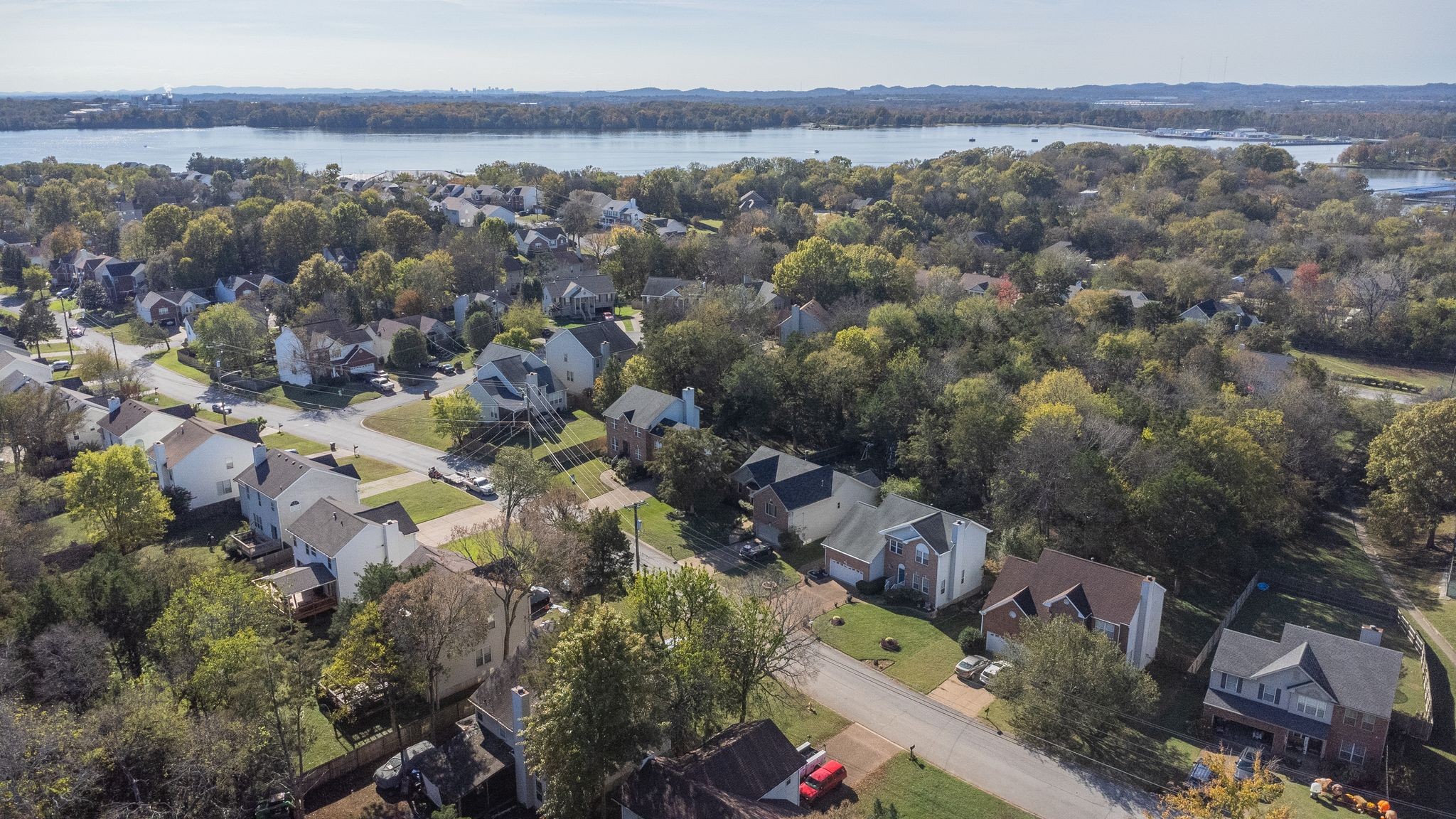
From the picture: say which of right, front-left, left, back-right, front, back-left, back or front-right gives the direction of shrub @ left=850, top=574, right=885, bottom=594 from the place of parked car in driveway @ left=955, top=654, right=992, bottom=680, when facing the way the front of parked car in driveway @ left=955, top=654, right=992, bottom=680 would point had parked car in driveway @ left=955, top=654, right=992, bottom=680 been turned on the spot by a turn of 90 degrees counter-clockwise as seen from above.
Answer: front

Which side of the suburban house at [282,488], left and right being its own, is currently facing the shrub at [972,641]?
right

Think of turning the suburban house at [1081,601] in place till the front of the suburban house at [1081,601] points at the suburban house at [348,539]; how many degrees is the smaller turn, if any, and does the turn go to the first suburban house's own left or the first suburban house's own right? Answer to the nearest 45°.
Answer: approximately 45° to the first suburban house's own right

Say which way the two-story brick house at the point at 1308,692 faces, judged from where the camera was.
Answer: facing the viewer

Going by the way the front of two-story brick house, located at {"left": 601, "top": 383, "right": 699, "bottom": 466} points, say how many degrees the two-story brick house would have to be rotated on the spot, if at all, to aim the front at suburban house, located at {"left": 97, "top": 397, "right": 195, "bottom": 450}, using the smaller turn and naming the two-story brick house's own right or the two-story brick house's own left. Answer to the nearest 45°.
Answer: approximately 45° to the two-story brick house's own right

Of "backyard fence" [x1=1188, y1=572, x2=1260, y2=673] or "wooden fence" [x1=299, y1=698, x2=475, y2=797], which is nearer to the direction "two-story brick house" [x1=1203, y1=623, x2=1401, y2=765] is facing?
the wooden fence

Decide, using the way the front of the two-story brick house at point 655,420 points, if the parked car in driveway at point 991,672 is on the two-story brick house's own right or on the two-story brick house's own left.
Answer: on the two-story brick house's own left

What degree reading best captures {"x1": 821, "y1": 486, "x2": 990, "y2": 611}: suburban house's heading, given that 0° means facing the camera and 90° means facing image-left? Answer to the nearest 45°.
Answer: approximately 45°

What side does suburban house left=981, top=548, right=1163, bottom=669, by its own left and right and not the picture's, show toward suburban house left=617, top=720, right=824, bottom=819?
front

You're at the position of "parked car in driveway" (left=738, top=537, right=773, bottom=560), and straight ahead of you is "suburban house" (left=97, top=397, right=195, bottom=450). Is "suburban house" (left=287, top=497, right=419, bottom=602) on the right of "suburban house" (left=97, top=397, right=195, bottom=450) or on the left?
left

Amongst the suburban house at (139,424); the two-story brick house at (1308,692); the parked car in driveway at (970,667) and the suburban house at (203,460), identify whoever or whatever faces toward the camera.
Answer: the two-story brick house

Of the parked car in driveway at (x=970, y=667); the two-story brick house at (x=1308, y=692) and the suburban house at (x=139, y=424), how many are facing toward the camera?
1

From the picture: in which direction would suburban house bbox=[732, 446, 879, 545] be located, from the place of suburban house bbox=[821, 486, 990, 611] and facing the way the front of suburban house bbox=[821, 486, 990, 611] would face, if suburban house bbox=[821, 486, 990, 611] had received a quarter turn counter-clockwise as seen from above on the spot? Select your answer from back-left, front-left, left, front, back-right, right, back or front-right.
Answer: back
